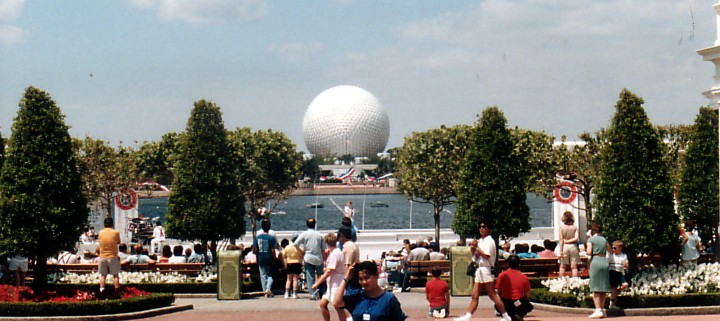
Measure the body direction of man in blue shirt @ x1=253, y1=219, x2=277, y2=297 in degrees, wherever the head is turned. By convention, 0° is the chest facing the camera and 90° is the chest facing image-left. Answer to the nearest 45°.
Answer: approximately 180°

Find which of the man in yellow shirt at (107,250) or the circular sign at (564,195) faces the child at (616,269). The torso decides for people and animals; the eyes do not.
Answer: the circular sign

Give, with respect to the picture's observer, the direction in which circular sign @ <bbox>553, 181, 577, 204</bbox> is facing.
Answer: facing the viewer

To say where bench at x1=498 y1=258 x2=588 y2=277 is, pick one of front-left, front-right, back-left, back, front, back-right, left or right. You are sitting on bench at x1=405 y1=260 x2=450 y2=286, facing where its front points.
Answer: right

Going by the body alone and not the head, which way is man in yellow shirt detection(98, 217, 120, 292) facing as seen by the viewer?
away from the camera

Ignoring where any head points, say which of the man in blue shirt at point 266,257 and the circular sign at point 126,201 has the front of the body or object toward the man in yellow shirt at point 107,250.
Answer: the circular sign

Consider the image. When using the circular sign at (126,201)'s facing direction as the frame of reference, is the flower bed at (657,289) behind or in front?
in front

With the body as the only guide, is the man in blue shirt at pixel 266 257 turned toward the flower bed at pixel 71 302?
no

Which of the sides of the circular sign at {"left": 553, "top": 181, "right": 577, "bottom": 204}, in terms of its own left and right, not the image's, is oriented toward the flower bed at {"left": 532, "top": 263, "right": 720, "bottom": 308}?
front

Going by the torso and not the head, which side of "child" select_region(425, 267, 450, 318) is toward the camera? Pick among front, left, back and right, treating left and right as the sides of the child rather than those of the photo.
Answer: back

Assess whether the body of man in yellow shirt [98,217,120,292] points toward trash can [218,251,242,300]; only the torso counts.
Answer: no

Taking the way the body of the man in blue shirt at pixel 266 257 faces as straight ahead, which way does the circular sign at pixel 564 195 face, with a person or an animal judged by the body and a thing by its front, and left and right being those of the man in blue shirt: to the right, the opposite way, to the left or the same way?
the opposite way

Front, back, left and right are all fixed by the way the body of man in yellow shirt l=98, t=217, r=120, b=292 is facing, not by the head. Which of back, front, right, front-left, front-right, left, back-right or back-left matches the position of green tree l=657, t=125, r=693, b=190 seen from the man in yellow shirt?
front-right

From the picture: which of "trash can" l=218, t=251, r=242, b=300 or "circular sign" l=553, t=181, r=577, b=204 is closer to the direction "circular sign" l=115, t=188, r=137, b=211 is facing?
the trash can

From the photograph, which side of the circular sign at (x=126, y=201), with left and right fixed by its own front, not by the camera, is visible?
front
